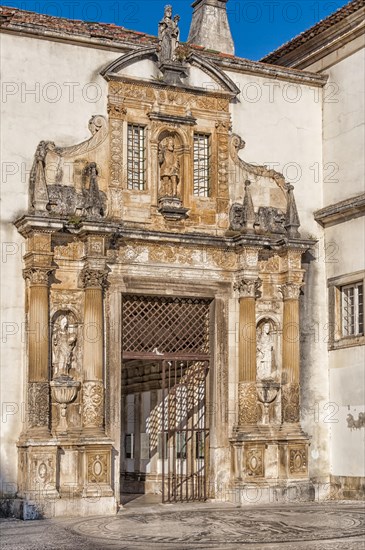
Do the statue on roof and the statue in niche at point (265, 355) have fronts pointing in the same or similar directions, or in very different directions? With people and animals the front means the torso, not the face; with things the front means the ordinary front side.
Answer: same or similar directions

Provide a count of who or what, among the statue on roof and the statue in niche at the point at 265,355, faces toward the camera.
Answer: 2

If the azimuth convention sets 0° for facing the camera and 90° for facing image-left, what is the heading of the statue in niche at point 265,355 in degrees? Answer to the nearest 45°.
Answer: approximately 0°

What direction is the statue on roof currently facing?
toward the camera
